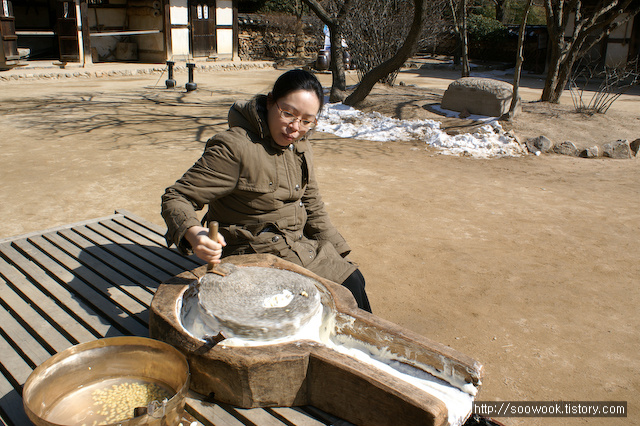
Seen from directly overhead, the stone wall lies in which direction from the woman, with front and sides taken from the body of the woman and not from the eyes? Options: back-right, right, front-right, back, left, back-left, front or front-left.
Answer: back-left

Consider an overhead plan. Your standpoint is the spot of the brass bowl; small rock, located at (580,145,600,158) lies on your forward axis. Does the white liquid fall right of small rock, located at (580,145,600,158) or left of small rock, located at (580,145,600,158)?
right

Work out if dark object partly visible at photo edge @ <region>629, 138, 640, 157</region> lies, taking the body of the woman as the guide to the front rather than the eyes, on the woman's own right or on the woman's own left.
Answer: on the woman's own left

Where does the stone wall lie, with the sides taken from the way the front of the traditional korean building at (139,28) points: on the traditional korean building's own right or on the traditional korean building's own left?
on the traditional korean building's own left

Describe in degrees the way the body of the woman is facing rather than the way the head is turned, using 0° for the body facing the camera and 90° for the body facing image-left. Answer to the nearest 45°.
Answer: approximately 315°

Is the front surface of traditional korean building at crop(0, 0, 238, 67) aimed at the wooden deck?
yes

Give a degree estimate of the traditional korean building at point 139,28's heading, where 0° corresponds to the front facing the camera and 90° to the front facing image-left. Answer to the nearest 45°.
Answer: approximately 0°
